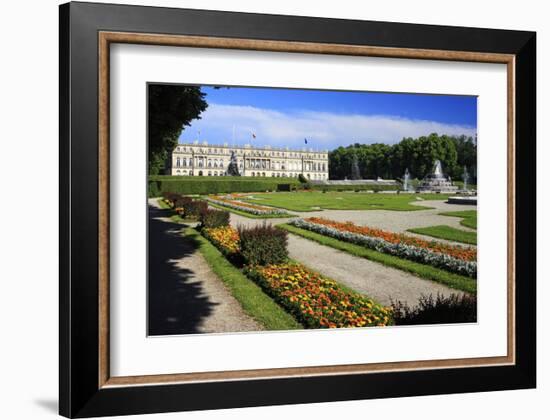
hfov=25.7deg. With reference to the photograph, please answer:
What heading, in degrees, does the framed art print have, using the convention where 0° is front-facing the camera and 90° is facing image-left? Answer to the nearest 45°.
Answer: approximately 315°
